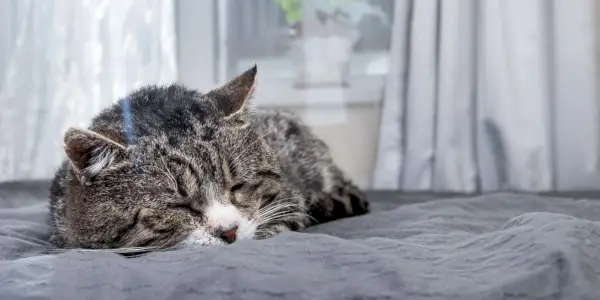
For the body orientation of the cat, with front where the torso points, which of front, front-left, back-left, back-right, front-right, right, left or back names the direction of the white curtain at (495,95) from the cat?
back-left

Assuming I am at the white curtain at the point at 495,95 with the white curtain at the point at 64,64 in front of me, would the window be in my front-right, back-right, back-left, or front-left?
front-right

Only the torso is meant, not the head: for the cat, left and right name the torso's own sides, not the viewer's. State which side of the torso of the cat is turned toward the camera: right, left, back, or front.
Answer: front

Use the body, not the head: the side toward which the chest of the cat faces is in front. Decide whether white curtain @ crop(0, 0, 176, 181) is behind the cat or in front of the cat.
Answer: behind

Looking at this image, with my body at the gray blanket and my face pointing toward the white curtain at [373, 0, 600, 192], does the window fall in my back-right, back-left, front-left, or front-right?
front-left

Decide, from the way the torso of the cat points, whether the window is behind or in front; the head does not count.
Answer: behind
